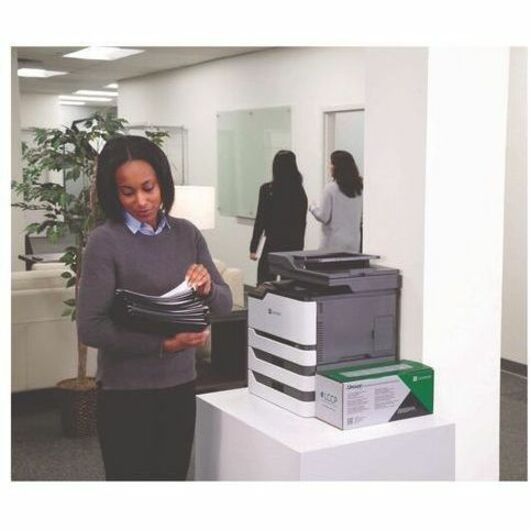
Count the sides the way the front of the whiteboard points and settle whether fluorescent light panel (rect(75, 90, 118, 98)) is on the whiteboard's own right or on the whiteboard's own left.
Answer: on the whiteboard's own right

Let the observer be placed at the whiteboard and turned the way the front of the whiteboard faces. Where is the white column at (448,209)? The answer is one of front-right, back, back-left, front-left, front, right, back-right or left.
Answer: front-left

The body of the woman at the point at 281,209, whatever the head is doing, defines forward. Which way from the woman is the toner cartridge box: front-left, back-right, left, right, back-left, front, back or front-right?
back

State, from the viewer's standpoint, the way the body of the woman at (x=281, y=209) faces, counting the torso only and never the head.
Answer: away from the camera

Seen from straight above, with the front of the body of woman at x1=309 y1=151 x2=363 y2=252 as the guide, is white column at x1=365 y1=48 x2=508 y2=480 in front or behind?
behind

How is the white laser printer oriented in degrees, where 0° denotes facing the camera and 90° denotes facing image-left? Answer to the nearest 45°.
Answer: approximately 45°

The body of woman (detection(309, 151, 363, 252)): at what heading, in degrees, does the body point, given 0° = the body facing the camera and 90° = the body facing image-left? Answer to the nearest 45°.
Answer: approximately 135°

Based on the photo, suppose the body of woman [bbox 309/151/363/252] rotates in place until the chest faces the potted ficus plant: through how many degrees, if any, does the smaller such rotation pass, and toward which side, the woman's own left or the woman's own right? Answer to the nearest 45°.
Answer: approximately 90° to the woman's own left

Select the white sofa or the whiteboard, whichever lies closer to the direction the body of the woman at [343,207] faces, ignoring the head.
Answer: the whiteboard

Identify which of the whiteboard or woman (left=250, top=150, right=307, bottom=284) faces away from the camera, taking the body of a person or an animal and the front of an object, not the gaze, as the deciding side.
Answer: the woman

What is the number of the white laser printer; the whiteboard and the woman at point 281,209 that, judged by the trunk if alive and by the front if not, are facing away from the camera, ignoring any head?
1

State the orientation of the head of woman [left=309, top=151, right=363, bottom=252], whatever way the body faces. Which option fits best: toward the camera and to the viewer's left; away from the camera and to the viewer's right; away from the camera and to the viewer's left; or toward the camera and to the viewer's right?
away from the camera and to the viewer's left
